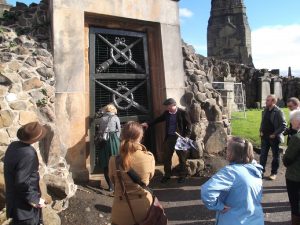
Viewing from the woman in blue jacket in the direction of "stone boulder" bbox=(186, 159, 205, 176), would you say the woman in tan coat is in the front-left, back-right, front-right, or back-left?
front-left

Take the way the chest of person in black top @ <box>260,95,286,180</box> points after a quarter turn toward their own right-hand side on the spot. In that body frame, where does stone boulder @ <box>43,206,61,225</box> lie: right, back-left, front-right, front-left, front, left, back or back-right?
left

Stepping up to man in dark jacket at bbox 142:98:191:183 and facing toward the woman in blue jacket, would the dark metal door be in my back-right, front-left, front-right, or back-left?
back-right

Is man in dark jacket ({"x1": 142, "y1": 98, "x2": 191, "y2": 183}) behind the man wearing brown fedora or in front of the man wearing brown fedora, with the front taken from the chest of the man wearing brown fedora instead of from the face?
in front

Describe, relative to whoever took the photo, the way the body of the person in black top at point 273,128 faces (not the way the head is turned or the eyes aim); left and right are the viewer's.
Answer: facing the viewer and to the left of the viewer

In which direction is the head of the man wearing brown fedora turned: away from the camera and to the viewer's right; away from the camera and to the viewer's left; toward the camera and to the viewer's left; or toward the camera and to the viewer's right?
away from the camera and to the viewer's right

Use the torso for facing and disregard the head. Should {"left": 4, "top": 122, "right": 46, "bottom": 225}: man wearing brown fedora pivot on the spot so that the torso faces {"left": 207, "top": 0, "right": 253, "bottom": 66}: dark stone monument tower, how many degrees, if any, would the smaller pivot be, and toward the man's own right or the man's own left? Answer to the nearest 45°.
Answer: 0° — they already face it

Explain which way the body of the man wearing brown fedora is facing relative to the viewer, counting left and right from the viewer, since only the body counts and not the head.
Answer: facing away from the viewer and to the right of the viewer

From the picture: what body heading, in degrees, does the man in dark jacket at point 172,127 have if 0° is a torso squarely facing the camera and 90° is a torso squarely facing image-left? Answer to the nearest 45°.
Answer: approximately 45°

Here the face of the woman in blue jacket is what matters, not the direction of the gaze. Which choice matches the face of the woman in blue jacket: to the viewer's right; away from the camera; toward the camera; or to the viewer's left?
away from the camera

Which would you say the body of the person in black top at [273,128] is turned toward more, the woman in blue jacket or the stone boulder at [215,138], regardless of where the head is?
the woman in blue jacket

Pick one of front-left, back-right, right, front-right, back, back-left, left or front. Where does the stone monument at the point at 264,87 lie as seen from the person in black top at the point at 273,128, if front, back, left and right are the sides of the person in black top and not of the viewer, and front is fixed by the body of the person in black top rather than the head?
back-right

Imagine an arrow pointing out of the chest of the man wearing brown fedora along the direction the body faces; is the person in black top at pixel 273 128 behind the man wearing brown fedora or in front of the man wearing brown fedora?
in front
